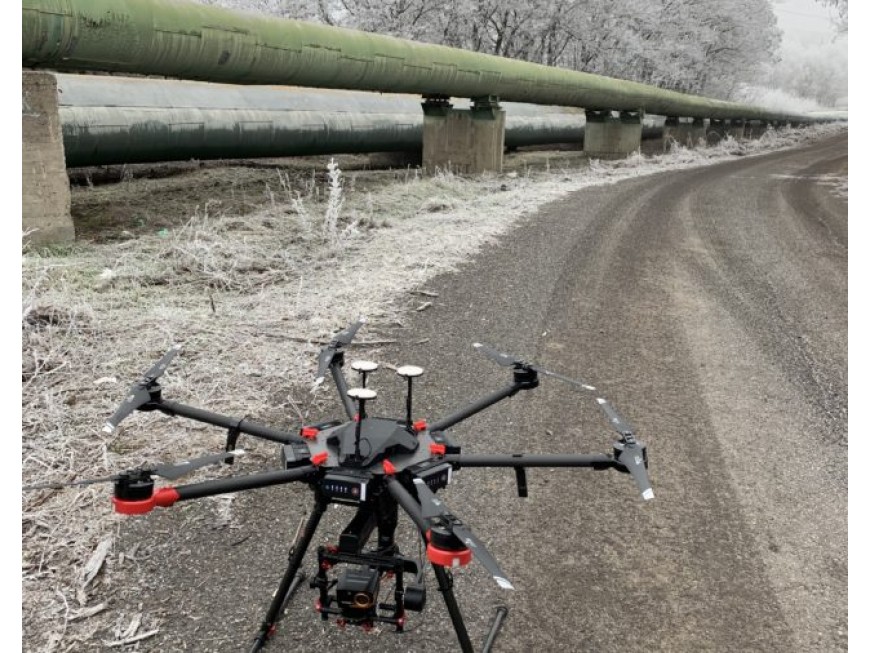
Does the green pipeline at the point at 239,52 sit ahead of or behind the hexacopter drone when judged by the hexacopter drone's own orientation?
behind

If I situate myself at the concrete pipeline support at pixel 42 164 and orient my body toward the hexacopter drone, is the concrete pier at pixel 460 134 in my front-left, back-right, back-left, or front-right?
back-left

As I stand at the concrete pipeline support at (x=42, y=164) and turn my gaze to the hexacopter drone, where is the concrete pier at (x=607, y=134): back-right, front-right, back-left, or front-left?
back-left

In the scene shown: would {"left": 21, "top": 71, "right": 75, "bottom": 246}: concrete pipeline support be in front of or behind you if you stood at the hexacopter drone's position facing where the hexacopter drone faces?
behind

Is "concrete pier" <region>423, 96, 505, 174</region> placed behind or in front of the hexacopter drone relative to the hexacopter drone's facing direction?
behind

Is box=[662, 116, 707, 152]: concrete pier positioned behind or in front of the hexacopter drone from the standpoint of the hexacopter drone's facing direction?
behind

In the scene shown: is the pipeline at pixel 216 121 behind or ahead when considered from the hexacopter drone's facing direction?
behind

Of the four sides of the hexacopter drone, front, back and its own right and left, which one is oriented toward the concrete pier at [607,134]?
back

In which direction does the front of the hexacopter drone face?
toward the camera
